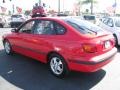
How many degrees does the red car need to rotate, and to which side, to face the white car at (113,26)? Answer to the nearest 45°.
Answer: approximately 90° to its right

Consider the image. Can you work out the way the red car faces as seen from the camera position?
facing away from the viewer and to the left of the viewer
